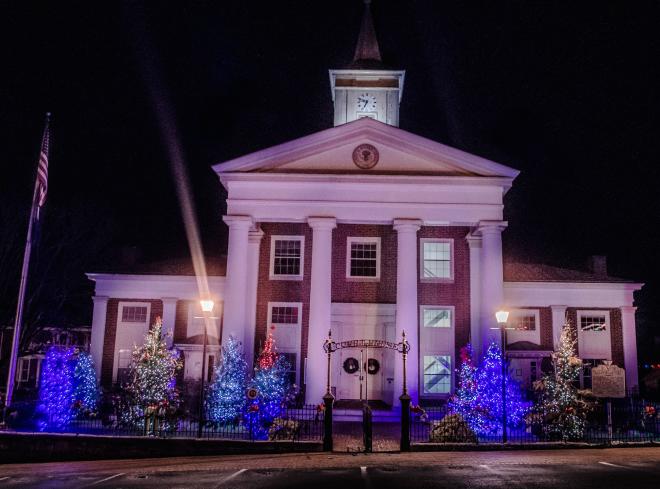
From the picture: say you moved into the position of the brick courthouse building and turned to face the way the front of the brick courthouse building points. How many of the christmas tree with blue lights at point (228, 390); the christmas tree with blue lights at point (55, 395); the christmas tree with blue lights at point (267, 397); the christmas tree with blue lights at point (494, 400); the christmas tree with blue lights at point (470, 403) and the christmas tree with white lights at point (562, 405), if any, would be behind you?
0

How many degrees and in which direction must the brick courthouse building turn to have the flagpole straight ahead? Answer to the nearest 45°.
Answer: approximately 45° to its right

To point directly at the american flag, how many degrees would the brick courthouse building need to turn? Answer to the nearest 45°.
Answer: approximately 45° to its right

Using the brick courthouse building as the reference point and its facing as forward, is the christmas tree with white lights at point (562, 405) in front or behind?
in front

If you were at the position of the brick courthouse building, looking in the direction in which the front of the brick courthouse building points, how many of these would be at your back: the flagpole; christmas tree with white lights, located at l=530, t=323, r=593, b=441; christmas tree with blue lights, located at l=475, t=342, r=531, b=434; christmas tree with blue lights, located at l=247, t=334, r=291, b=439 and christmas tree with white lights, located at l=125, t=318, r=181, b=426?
0

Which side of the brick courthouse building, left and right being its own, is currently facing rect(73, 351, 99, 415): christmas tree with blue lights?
right

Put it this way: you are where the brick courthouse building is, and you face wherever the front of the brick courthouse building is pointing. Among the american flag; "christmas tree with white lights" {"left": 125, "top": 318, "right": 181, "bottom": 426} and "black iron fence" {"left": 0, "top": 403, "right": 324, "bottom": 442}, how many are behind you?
0

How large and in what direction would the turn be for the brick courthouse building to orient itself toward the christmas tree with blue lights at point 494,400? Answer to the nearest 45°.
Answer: approximately 45° to its left

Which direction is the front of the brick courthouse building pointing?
toward the camera

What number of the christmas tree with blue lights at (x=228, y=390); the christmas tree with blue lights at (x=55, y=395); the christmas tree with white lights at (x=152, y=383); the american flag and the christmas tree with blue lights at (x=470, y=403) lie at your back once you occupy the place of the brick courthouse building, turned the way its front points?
0

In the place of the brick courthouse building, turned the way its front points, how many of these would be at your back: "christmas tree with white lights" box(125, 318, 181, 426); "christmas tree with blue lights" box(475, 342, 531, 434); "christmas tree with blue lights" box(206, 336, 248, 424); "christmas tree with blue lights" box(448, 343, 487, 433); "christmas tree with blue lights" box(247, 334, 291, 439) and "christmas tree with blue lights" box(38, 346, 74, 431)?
0

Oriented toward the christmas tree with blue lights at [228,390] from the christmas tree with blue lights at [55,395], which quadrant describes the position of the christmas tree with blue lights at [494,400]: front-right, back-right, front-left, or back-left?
front-right

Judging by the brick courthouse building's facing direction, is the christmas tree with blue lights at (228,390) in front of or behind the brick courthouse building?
in front

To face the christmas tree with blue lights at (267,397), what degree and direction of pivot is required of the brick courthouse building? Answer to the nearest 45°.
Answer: approximately 45° to its right

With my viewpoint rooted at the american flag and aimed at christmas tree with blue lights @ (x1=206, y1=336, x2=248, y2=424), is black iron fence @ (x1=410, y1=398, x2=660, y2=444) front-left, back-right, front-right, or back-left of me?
front-right

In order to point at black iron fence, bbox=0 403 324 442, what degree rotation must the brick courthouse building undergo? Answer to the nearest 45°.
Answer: approximately 45° to its right
